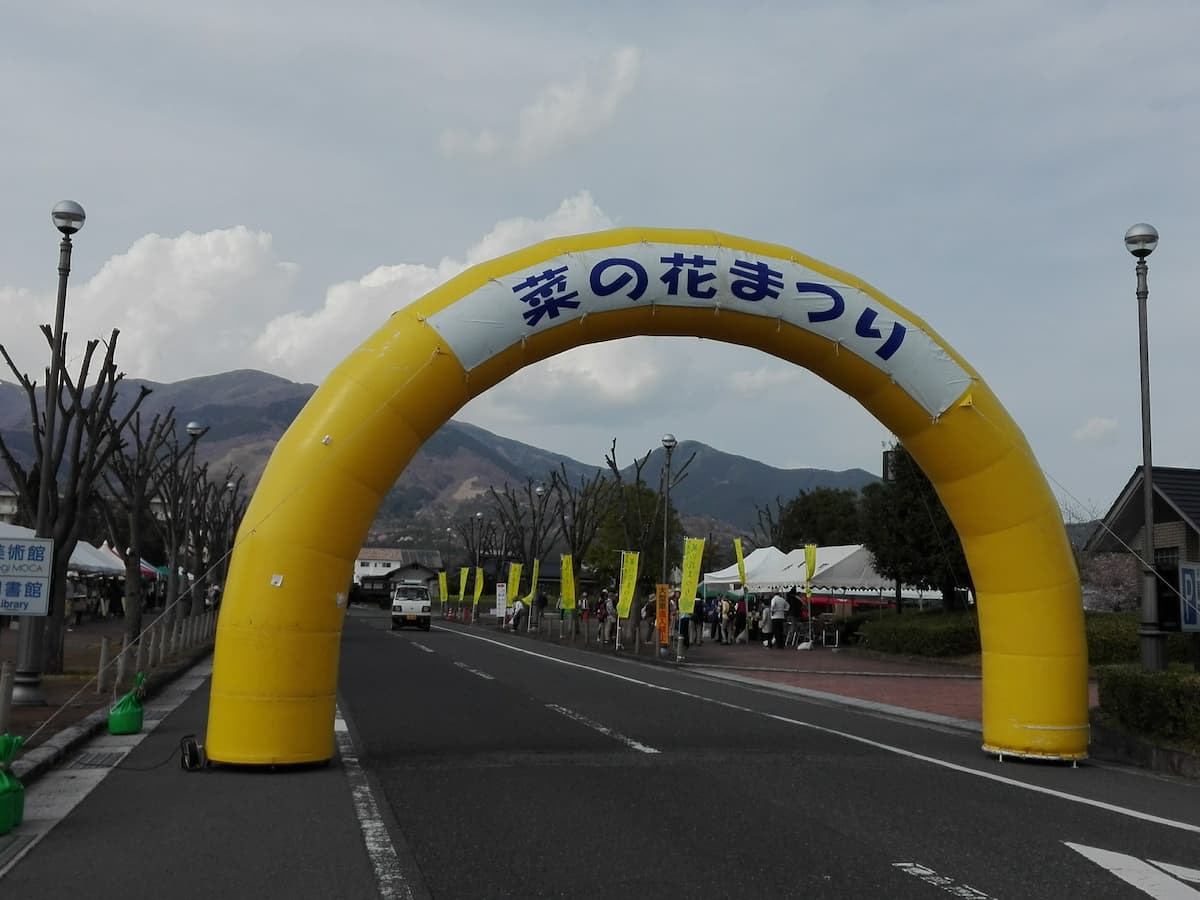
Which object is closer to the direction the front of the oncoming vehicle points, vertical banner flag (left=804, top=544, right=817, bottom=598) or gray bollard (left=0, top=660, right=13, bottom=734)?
the gray bollard

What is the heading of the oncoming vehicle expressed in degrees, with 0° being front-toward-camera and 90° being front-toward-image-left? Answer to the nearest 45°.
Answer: approximately 0°

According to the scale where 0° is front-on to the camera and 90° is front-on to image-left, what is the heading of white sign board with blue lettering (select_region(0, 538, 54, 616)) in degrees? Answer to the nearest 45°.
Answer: approximately 0°

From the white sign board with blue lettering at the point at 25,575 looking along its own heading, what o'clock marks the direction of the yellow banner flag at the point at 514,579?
The yellow banner flag is roughly at 7 o'clock from the white sign board with blue lettering.

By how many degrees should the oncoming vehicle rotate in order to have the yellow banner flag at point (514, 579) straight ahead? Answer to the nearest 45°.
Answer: approximately 90° to its left

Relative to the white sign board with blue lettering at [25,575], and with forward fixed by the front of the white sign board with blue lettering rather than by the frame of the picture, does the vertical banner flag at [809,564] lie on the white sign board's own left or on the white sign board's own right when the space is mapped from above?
on the white sign board's own left

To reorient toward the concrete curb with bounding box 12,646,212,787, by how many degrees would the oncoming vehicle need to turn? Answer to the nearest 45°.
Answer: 0° — it already faces it

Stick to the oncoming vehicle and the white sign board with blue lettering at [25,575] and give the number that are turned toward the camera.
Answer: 2

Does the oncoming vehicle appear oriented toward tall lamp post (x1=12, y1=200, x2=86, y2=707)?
yes
